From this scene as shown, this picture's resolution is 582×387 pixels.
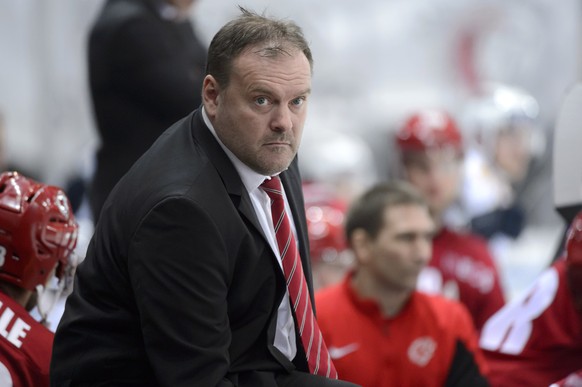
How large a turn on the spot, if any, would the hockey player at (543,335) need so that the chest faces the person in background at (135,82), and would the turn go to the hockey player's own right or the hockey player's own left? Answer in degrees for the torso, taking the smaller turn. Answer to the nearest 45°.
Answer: approximately 135° to the hockey player's own left

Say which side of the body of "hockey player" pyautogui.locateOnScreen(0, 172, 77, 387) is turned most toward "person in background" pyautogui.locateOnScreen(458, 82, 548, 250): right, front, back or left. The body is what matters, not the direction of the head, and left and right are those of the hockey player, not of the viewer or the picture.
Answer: front

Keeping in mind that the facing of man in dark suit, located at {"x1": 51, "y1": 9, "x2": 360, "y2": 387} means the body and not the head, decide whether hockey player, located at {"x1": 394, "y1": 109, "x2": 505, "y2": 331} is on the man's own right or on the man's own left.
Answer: on the man's own left

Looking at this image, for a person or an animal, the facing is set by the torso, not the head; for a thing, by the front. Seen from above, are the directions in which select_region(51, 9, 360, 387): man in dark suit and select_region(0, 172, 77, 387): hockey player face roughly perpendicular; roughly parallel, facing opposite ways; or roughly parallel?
roughly perpendicular

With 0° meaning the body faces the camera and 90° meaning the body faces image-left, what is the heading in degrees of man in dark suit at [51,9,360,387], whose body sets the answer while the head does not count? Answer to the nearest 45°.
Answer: approximately 315°

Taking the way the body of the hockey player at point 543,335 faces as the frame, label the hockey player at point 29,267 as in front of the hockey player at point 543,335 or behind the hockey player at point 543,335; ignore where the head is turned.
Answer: behind

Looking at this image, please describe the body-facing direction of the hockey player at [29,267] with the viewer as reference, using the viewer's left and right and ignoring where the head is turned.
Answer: facing away from the viewer and to the right of the viewer

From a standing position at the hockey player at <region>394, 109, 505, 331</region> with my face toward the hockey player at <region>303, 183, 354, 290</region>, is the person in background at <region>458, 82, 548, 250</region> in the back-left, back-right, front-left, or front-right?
back-right
